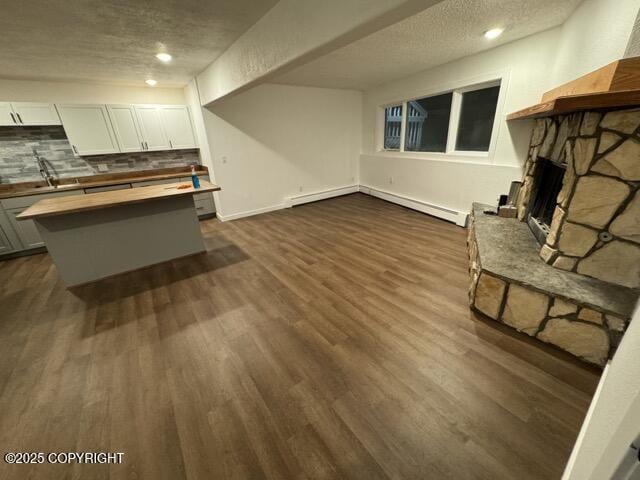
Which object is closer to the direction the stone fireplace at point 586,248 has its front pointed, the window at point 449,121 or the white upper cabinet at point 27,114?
the white upper cabinet

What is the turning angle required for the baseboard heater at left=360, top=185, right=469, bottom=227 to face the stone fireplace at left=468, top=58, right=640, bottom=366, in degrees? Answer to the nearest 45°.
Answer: approximately 45° to its left

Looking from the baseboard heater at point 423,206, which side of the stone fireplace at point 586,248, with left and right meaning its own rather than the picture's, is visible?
right

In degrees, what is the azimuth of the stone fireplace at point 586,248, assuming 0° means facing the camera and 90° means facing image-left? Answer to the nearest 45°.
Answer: approximately 45°

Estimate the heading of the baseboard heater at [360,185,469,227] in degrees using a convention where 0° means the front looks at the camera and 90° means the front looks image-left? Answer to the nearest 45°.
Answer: approximately 45°

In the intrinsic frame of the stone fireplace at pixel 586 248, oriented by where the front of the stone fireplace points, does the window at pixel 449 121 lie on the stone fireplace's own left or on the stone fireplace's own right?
on the stone fireplace's own right

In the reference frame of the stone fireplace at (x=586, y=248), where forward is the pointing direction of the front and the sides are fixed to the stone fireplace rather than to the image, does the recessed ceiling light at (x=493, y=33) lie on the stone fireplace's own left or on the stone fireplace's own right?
on the stone fireplace's own right

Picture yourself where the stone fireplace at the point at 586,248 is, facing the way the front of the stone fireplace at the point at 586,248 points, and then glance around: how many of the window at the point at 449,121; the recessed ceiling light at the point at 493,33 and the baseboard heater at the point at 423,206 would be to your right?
3

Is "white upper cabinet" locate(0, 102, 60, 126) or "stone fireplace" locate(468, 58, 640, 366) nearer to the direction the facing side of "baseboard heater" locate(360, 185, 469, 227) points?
the white upper cabinet
